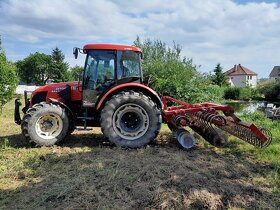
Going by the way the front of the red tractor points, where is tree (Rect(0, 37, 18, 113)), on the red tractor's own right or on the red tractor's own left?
on the red tractor's own right

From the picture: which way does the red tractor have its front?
to the viewer's left

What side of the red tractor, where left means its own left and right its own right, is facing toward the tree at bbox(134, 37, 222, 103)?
right
